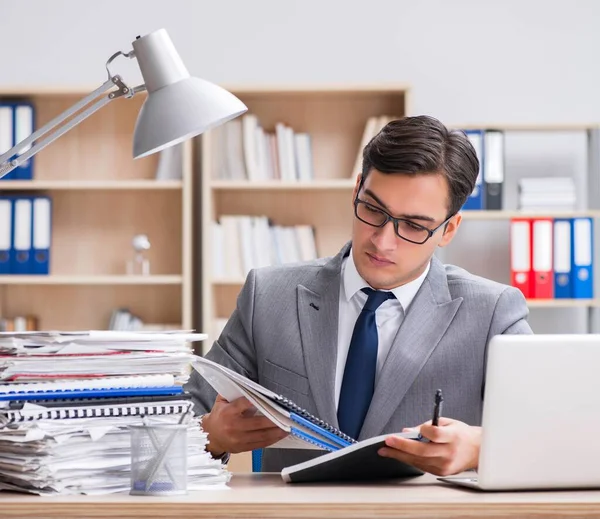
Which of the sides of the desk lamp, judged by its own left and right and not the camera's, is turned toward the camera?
right

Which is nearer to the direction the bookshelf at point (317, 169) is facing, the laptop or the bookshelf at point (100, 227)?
the laptop

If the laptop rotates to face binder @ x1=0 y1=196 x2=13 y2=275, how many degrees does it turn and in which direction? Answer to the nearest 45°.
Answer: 0° — it already faces it

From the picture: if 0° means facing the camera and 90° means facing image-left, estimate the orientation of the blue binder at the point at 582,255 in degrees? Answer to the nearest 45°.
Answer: approximately 0°

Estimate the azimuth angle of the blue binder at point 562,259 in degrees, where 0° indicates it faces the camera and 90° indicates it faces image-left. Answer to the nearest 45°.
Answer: approximately 0°

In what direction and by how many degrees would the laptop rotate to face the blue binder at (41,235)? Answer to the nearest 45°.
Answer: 0° — it already faces it

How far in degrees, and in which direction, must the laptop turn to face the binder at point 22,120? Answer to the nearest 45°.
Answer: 0° — it already faces it

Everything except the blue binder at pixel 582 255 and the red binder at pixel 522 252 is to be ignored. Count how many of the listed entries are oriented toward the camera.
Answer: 2
